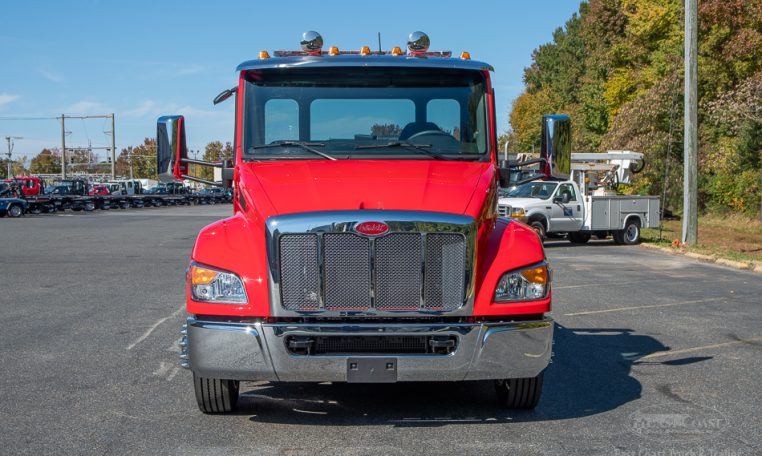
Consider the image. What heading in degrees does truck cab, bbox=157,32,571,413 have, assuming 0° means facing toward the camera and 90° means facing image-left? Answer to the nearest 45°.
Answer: approximately 0°

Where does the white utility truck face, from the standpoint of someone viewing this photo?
facing the viewer and to the left of the viewer

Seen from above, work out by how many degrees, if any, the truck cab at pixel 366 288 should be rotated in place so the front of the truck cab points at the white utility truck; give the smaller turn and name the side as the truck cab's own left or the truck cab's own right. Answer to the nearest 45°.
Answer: approximately 180°

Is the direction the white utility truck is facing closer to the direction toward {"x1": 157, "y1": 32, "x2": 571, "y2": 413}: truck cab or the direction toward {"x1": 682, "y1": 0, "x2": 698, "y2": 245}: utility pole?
the truck cab

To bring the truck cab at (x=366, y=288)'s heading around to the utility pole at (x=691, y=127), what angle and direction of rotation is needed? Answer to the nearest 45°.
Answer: approximately 135° to its left

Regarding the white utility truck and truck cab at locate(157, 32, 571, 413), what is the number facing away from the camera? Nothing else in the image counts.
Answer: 0

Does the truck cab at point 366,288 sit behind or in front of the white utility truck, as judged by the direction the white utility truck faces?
in front
